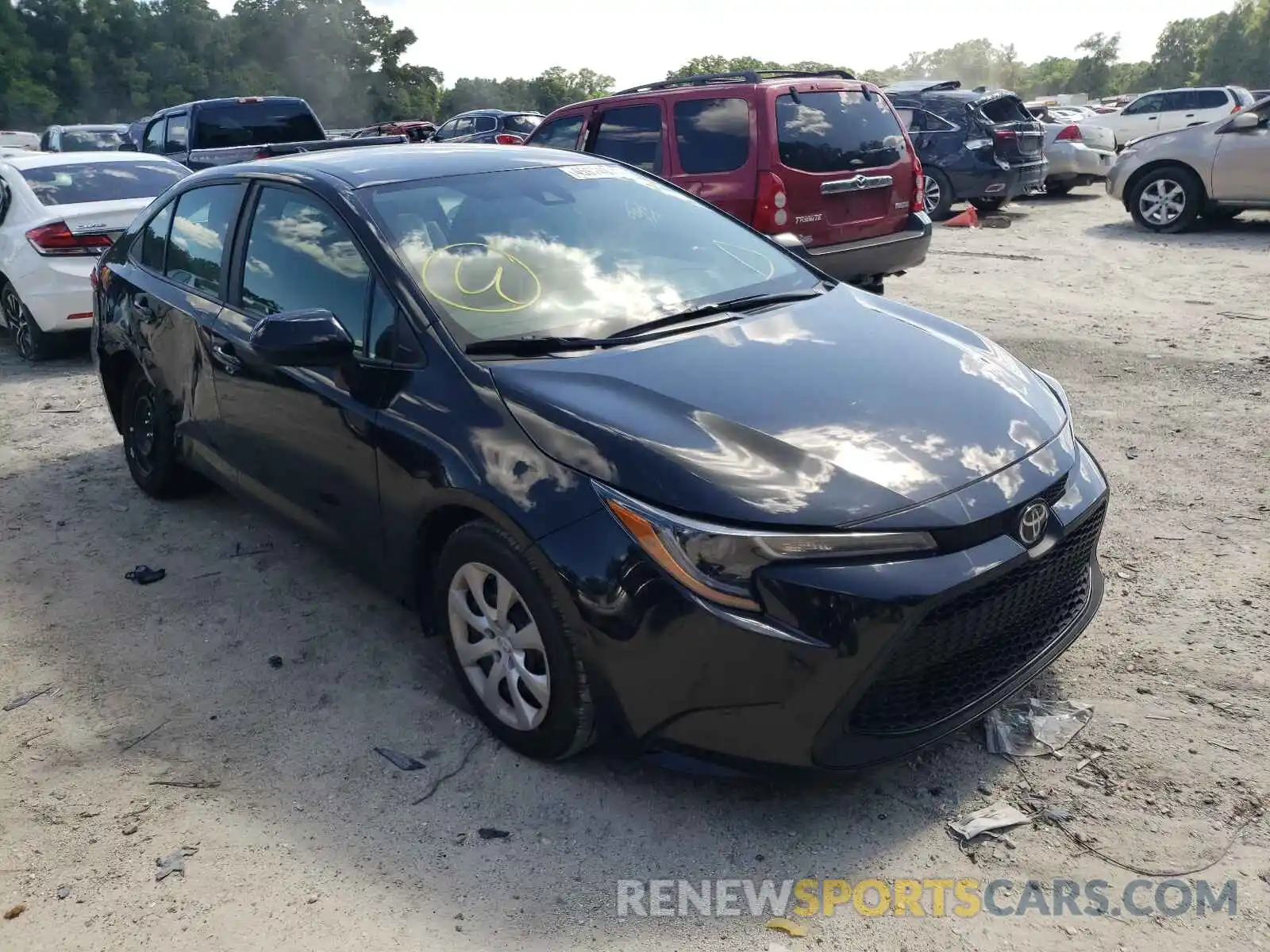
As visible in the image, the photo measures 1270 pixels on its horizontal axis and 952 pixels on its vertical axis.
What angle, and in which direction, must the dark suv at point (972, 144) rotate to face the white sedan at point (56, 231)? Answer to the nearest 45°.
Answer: approximately 90° to its left

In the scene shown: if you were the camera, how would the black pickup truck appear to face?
facing away from the viewer and to the left of the viewer

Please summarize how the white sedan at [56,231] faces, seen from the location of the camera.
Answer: facing away from the viewer and to the left of the viewer

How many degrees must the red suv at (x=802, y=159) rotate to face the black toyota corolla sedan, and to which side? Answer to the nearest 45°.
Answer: approximately 135° to its left

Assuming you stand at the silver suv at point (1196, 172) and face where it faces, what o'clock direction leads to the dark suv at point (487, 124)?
The dark suv is roughly at 1 o'clock from the silver suv.

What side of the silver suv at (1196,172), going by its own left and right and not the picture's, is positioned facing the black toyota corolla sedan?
left

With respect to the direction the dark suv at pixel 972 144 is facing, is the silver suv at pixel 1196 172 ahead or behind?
behind

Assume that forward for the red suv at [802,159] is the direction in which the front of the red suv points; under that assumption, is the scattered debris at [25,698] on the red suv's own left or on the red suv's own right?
on the red suv's own left

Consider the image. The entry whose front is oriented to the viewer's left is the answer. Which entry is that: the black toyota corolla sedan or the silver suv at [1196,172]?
the silver suv

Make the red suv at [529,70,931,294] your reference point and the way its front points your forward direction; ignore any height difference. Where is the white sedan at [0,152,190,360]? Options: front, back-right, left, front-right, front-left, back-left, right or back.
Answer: front-left

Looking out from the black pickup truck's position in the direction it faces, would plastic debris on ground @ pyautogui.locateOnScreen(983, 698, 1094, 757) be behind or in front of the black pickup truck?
behind

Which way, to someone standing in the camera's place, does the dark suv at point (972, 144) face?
facing away from the viewer and to the left of the viewer

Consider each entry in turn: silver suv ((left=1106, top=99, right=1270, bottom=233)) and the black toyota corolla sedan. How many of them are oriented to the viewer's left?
1

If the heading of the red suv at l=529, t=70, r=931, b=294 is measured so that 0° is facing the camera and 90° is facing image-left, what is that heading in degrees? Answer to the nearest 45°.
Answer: approximately 135°
